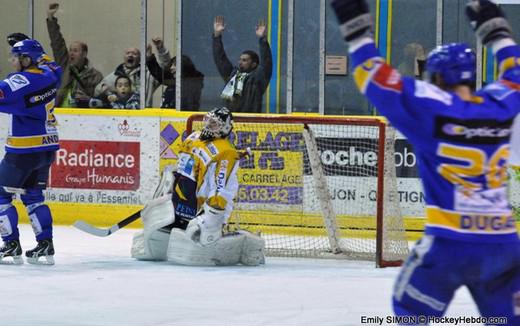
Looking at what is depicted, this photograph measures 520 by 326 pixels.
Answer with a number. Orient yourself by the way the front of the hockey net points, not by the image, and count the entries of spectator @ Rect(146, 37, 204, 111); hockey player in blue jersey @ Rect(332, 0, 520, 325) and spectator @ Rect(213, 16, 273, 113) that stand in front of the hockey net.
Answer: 1

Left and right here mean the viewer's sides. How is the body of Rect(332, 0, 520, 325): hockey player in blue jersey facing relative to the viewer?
facing away from the viewer and to the left of the viewer

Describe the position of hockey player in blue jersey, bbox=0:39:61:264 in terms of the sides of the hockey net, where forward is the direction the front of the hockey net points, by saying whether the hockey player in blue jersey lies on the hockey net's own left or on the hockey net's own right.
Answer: on the hockey net's own right

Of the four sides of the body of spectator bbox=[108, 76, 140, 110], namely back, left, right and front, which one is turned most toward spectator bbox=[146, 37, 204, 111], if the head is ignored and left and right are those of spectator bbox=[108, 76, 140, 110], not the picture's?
left

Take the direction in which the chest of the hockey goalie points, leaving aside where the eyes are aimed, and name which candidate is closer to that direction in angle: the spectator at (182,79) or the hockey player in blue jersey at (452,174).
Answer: the hockey player in blue jersey

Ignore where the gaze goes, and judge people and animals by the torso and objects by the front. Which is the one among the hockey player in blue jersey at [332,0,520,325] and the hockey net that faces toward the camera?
the hockey net

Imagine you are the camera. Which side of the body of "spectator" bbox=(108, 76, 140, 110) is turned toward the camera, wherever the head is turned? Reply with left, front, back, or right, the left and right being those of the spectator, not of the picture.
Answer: front

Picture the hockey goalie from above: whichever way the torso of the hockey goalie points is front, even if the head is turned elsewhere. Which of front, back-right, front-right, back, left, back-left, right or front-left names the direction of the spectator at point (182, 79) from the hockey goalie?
back-right

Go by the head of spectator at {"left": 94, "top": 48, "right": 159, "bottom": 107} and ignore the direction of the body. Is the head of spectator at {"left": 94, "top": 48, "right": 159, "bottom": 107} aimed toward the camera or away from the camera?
toward the camera

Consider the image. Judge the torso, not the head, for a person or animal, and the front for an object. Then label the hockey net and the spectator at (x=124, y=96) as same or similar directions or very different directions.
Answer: same or similar directions

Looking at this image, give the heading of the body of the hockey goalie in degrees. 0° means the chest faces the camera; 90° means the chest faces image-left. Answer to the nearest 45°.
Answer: approximately 45°

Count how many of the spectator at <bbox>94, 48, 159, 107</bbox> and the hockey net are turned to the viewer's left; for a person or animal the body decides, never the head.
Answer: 0

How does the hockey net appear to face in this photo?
toward the camera

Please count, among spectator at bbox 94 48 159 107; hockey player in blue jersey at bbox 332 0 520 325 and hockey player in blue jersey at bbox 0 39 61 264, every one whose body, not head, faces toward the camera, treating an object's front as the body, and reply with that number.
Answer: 1
